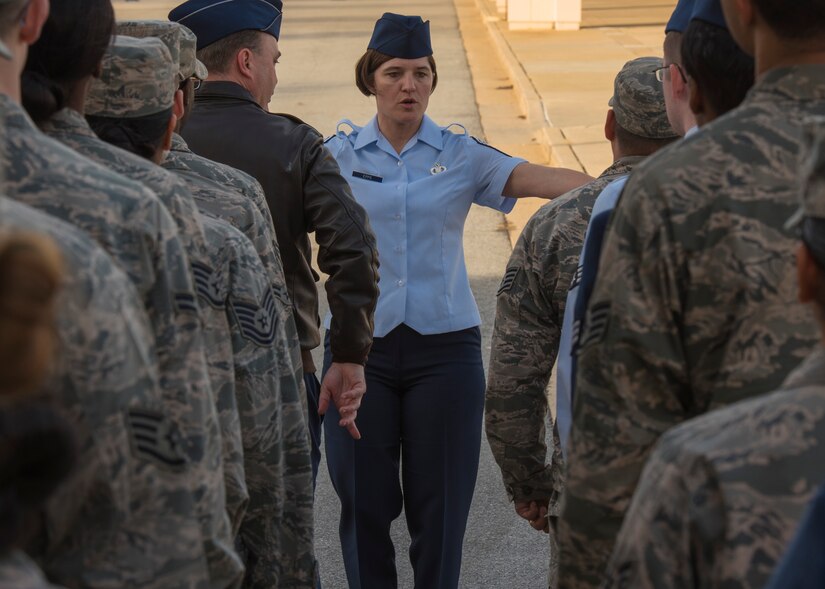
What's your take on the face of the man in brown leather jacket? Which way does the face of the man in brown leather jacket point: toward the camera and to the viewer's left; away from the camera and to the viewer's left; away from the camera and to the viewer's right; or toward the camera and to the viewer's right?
away from the camera and to the viewer's right

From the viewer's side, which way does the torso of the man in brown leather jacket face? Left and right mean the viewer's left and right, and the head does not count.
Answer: facing away from the viewer and to the right of the viewer
